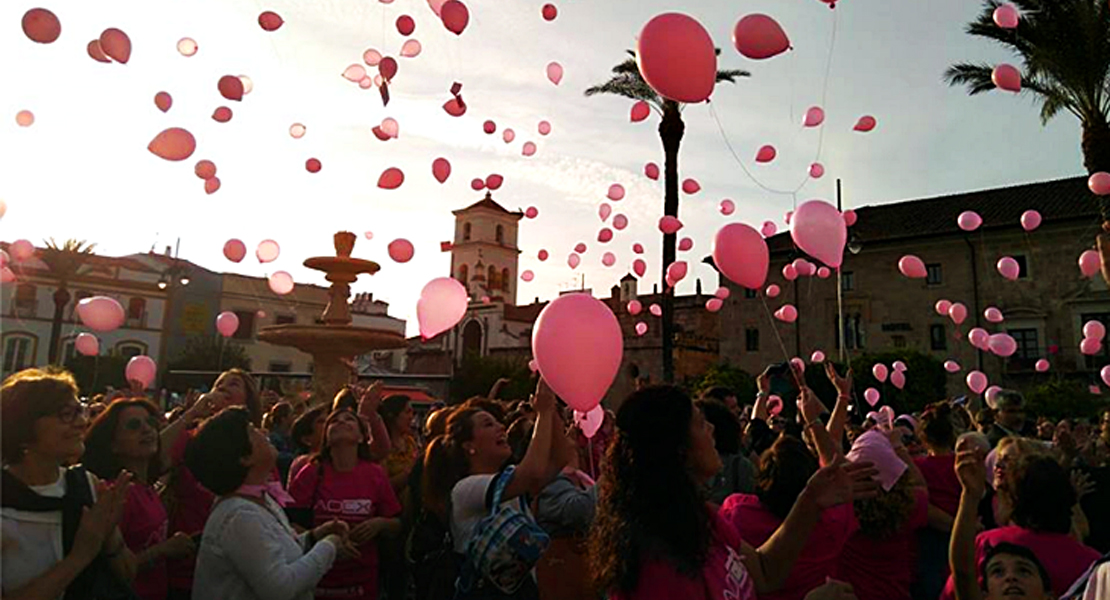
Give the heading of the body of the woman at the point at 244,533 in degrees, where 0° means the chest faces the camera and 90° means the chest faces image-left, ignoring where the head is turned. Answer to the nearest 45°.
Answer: approximately 270°

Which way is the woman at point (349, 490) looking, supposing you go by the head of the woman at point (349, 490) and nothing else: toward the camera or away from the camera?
toward the camera

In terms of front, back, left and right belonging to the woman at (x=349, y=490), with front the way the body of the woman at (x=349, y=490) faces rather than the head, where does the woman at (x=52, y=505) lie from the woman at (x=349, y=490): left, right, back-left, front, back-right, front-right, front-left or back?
front-right

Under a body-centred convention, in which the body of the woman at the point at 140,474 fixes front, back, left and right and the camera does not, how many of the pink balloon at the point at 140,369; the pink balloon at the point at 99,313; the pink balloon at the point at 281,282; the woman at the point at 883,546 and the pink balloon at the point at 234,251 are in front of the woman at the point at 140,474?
1

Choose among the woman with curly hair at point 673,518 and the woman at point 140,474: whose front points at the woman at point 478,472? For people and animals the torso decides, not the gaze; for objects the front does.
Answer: the woman at point 140,474

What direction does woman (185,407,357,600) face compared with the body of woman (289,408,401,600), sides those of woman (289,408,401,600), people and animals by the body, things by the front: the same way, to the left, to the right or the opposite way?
to the left

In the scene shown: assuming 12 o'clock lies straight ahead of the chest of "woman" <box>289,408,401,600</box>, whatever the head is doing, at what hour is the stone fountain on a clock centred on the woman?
The stone fountain is roughly at 6 o'clock from the woman.

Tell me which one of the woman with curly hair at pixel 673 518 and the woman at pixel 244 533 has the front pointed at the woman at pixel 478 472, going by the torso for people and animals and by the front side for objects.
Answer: the woman at pixel 244 533

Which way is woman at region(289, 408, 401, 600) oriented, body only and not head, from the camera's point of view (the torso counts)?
toward the camera

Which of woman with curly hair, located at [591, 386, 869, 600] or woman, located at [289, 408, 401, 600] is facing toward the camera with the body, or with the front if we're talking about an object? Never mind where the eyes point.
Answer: the woman

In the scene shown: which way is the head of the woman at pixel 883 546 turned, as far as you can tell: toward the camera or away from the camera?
away from the camera
